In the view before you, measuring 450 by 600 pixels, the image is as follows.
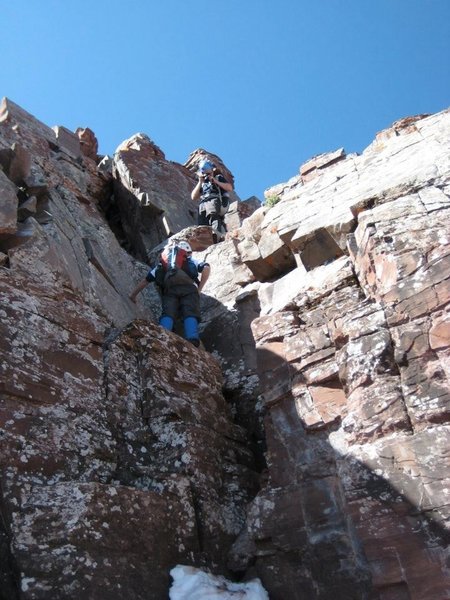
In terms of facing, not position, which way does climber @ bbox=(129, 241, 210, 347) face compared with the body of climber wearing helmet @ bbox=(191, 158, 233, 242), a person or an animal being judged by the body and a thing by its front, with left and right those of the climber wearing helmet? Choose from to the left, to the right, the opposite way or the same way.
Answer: the opposite way

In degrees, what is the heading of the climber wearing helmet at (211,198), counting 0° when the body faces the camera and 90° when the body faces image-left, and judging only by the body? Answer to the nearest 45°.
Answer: approximately 0°

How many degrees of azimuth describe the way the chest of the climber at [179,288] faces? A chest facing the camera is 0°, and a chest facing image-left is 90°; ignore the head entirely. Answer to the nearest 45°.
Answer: approximately 180°

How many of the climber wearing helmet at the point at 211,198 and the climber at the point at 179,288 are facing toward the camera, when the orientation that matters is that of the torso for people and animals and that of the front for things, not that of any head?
1
